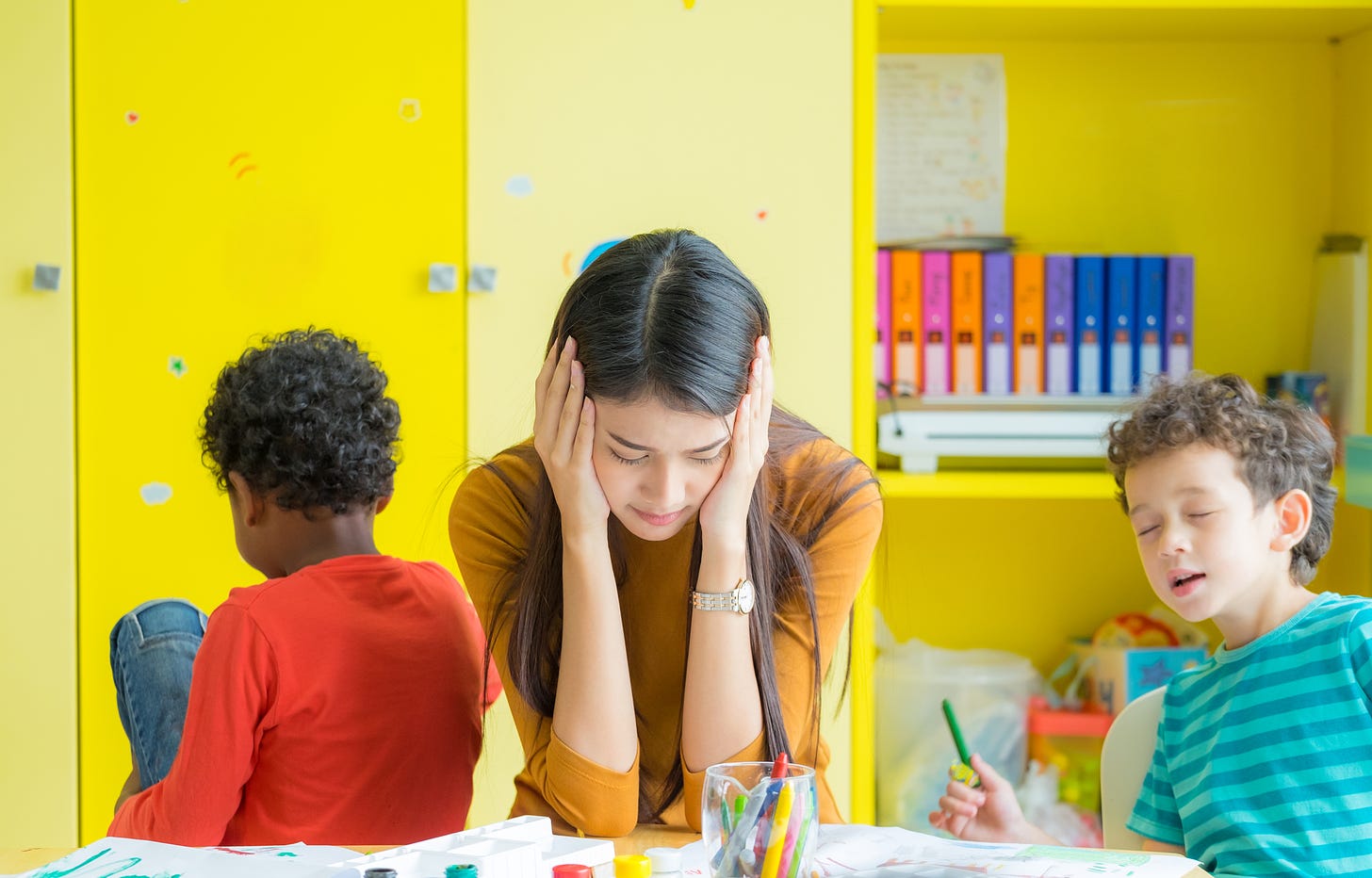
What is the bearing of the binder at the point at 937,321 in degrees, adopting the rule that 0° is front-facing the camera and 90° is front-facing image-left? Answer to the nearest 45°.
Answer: approximately 0°

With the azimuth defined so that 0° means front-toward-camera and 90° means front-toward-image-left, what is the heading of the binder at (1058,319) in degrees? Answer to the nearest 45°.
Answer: approximately 0°

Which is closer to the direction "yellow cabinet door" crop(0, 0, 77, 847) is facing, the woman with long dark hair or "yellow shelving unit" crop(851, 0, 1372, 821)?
the woman with long dark hair

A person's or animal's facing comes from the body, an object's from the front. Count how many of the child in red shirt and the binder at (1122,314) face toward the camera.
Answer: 1

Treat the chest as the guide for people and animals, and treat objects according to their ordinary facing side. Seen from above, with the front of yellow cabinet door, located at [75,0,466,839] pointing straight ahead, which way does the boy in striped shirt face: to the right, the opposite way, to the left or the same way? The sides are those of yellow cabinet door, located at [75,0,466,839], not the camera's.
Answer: to the right
